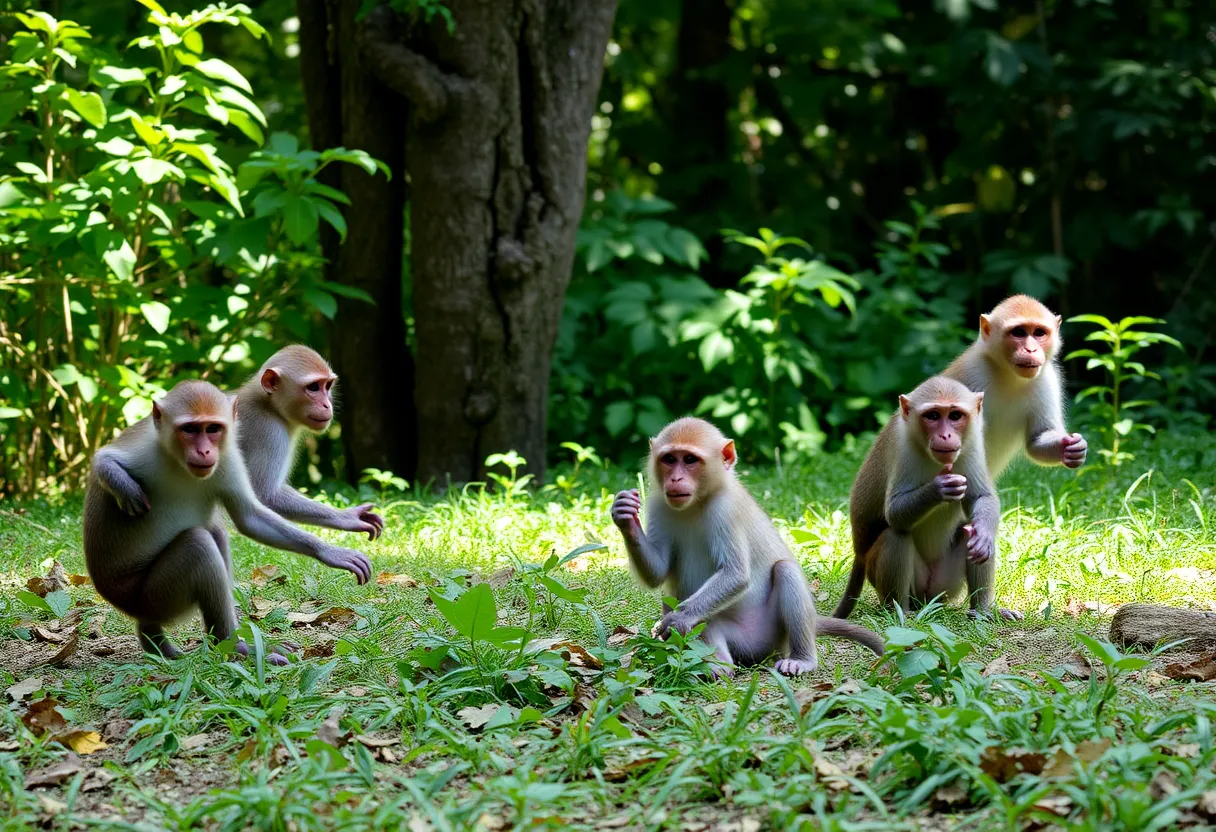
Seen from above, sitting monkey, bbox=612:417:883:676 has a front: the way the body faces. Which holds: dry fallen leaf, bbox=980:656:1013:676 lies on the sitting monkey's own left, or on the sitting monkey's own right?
on the sitting monkey's own left

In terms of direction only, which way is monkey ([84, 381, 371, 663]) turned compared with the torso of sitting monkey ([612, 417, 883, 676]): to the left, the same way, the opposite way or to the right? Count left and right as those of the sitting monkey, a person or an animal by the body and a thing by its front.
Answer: to the left

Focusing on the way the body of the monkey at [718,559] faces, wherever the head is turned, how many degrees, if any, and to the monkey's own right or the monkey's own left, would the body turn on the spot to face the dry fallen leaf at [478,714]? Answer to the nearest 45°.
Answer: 0° — it already faces it

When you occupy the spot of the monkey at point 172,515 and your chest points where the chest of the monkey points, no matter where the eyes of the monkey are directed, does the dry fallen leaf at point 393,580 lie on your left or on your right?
on your left

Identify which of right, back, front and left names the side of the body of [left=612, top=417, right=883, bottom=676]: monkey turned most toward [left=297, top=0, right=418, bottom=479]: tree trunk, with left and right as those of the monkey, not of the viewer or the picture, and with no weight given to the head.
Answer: right

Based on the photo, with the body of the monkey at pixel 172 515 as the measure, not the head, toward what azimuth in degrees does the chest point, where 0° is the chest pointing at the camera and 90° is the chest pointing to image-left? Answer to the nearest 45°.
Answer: approximately 315°

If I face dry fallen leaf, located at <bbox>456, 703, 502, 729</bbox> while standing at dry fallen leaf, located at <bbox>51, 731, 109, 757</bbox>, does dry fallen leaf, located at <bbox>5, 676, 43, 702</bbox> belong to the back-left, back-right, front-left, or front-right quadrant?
back-left

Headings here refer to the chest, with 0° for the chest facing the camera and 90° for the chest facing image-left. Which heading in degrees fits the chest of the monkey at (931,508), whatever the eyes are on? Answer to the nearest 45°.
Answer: approximately 315°

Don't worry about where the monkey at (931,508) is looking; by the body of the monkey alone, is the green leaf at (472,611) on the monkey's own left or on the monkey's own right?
on the monkey's own right

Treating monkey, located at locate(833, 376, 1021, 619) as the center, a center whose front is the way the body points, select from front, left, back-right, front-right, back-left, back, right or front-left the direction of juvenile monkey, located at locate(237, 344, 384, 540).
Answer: back-right
